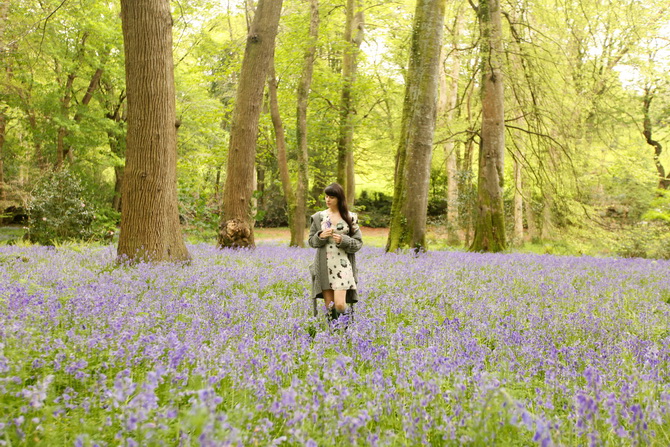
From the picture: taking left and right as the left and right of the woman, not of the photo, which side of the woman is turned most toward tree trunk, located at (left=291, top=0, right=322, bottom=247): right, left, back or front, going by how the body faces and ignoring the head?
back

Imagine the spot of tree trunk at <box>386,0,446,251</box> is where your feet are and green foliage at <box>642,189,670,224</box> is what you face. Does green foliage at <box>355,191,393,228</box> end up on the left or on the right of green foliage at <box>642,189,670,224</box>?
left

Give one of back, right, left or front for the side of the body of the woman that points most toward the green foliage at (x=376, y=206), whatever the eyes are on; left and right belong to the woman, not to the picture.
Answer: back

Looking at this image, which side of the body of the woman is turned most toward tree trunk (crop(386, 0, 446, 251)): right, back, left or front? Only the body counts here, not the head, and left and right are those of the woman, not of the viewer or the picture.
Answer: back

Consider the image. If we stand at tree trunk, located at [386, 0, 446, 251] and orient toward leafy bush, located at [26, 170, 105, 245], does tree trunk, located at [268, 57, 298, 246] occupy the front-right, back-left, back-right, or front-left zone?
front-right

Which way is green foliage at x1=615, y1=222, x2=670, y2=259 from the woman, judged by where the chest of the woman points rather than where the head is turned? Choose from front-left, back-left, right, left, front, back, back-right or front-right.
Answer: back-left

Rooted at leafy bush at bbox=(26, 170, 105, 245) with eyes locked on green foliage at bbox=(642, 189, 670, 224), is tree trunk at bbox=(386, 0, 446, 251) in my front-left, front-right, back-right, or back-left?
front-right

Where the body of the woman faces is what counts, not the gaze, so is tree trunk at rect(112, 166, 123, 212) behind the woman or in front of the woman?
behind

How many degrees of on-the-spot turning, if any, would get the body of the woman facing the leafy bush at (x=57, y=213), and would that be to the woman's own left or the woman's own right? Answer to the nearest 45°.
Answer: approximately 135° to the woman's own right

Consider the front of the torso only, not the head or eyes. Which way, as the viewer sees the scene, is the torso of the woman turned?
toward the camera

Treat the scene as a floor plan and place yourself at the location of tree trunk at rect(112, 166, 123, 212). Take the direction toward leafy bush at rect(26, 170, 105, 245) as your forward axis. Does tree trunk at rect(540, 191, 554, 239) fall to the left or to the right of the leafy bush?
left

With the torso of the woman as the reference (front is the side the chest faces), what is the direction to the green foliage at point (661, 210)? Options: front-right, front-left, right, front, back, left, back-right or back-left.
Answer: back-left
